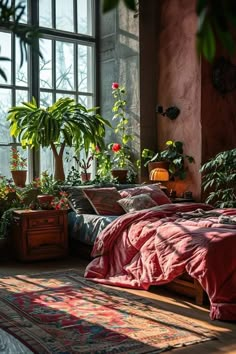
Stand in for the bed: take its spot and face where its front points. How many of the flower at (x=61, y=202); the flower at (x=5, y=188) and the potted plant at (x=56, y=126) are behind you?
3

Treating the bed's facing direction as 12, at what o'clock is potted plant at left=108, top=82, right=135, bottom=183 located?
The potted plant is roughly at 7 o'clock from the bed.

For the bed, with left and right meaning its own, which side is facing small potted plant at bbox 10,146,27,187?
back

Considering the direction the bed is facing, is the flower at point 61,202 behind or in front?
behind

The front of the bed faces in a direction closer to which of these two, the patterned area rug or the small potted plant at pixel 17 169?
the patterned area rug

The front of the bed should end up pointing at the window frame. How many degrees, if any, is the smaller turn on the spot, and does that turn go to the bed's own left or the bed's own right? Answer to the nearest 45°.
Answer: approximately 180°

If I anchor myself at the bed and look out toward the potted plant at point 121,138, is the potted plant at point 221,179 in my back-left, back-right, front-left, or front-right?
front-right

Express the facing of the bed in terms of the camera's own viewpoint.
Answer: facing the viewer and to the right of the viewer

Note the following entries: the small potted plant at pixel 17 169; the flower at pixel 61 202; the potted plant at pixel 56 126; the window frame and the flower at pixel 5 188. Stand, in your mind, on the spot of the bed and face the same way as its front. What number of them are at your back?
5

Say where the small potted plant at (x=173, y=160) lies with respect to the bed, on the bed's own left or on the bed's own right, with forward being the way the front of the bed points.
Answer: on the bed's own left

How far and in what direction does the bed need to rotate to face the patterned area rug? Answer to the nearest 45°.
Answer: approximately 90° to its right

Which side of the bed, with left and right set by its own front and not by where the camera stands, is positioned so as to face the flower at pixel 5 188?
back

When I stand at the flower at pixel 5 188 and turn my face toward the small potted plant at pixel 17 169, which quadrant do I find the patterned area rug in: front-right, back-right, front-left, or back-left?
back-right

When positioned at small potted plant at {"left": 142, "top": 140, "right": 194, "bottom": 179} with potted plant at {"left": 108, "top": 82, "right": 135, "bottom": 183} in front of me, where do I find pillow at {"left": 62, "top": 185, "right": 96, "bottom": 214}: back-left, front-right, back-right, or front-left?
front-left
